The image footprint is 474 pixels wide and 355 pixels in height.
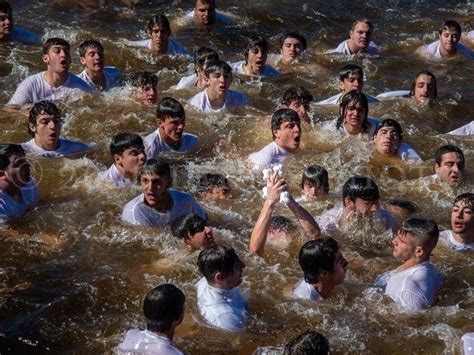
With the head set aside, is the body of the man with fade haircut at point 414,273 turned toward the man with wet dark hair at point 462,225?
no
